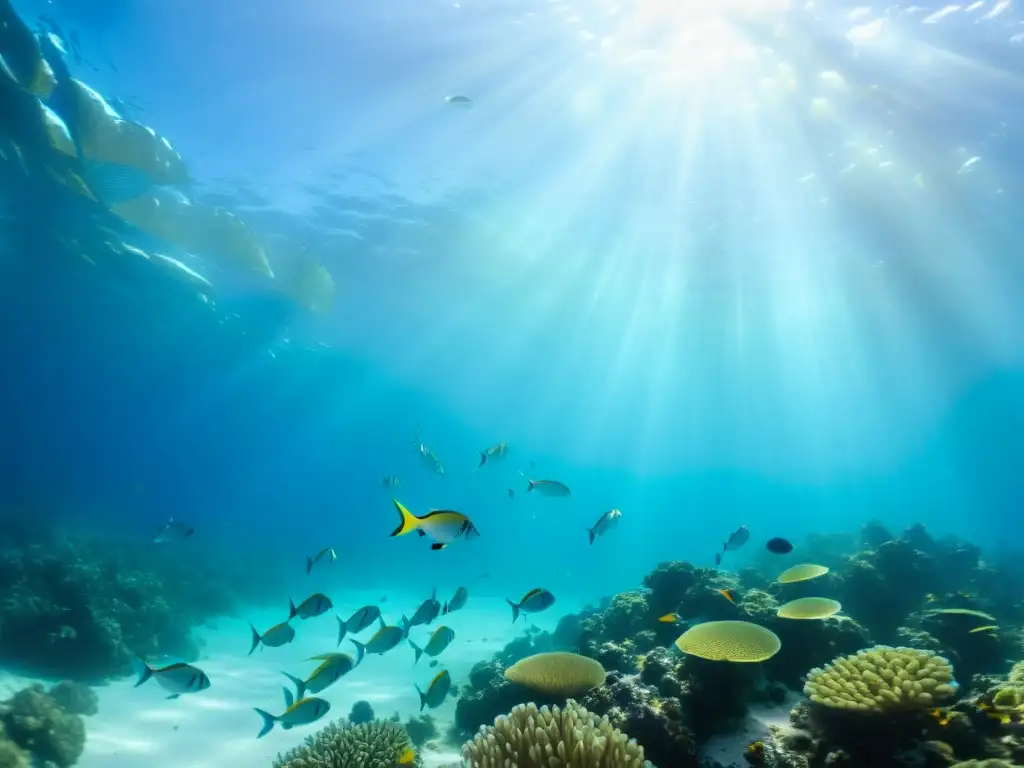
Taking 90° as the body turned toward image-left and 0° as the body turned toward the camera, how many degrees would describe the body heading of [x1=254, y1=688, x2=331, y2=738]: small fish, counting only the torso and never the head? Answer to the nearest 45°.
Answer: approximately 270°

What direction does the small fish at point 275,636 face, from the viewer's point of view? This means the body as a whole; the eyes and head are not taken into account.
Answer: to the viewer's right

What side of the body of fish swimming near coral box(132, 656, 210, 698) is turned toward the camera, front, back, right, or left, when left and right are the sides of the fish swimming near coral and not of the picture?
right

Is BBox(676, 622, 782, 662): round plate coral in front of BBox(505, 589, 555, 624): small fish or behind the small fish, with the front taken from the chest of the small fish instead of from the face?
in front

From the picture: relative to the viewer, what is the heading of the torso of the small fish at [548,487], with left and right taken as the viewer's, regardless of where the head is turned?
facing to the right of the viewer

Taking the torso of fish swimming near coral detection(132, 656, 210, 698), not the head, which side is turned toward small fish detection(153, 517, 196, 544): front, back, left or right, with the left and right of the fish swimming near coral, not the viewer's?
left

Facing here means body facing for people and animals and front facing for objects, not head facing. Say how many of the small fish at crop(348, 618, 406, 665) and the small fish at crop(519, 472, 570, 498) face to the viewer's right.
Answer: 2

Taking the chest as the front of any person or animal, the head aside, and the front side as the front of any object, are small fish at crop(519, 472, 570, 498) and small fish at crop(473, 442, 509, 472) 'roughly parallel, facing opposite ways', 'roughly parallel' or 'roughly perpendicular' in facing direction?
roughly parallel

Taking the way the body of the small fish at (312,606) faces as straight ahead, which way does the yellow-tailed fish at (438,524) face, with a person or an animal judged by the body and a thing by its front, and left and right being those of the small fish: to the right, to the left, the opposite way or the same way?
the same way
